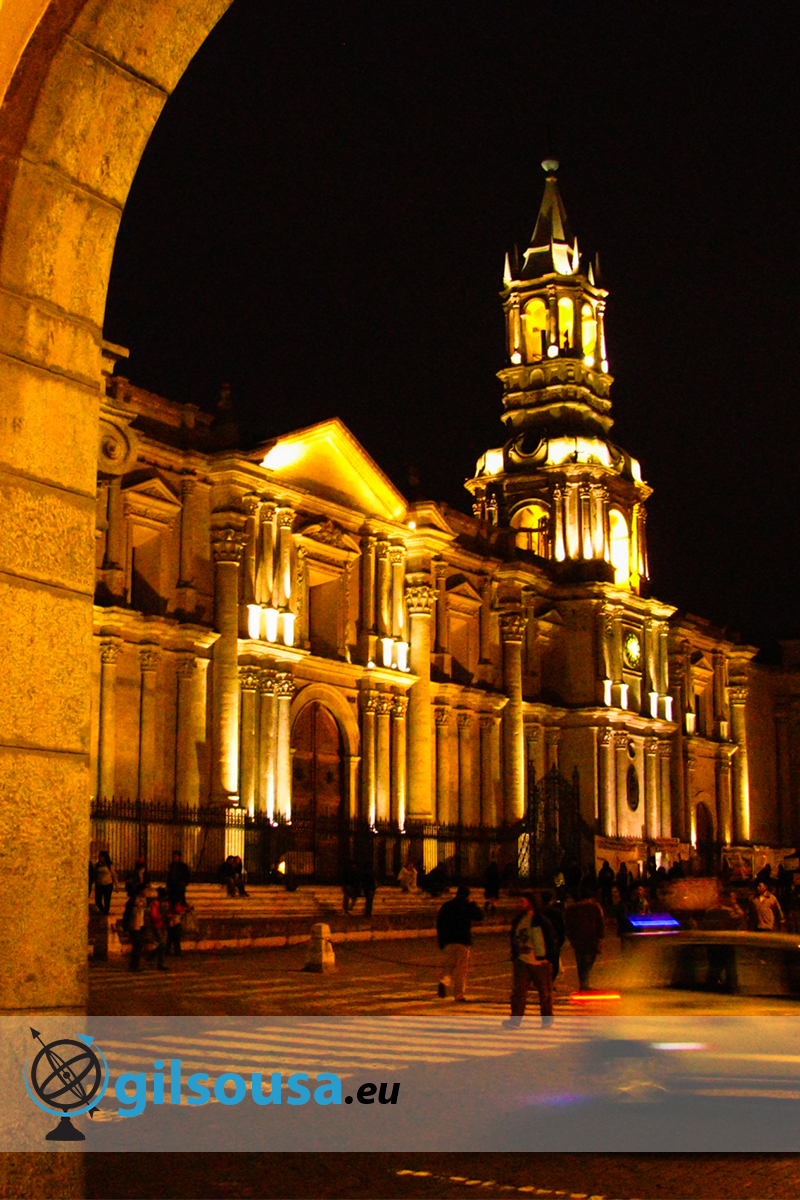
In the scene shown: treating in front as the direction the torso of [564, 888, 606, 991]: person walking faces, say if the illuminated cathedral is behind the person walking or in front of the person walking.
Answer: in front

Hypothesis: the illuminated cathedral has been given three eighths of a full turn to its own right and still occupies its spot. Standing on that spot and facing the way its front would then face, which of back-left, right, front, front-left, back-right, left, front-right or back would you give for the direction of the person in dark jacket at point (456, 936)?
left

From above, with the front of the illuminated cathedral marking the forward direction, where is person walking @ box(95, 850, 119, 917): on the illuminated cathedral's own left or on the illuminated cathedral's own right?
on the illuminated cathedral's own right

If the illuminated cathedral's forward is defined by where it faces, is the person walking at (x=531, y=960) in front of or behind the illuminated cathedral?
in front

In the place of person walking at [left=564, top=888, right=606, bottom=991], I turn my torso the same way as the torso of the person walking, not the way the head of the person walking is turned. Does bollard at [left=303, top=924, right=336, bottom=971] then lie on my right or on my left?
on my left

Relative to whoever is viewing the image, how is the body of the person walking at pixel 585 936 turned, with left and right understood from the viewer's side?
facing away from the viewer

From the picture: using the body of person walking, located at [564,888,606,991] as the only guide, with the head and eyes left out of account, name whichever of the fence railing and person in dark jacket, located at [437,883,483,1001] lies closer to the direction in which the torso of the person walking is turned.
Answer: the fence railing

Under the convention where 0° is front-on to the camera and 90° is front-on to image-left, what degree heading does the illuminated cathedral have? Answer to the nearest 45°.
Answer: approximately 315°

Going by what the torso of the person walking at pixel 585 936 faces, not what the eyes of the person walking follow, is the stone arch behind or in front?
behind

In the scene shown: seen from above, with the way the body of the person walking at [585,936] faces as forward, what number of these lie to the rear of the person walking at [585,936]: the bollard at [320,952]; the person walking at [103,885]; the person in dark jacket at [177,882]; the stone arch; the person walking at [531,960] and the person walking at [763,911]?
2

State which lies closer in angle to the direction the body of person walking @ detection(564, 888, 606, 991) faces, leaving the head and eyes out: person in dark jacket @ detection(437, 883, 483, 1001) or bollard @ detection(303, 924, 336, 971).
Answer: the bollard

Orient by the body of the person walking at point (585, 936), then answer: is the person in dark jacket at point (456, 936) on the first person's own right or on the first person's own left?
on the first person's own left

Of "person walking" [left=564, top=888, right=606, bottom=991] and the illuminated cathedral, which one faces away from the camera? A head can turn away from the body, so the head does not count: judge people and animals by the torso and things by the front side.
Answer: the person walking

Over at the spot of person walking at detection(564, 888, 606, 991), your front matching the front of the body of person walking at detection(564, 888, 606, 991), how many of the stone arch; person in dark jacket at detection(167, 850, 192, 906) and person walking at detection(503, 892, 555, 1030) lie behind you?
2

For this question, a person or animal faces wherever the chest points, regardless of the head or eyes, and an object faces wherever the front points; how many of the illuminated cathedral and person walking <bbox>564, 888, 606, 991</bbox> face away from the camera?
1

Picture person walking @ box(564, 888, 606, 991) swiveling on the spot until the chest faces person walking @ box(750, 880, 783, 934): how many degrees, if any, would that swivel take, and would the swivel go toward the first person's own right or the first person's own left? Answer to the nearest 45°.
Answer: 0° — they already face them
